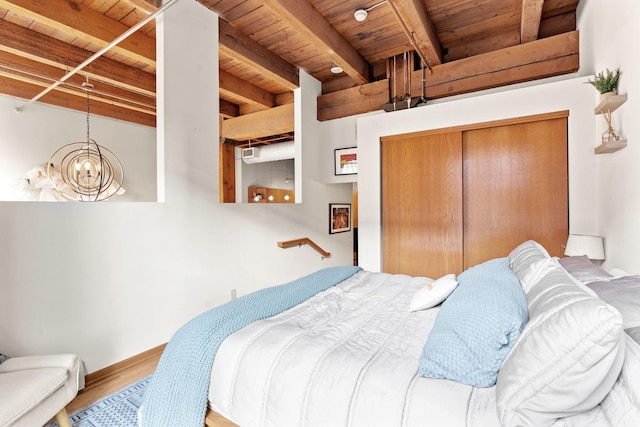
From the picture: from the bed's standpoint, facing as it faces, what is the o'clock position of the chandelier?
The chandelier is roughly at 1 o'clock from the bed.

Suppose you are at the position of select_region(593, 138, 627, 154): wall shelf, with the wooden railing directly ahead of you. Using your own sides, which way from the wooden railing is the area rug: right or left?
left

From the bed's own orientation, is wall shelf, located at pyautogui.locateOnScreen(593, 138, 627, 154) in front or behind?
behind

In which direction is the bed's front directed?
to the viewer's left

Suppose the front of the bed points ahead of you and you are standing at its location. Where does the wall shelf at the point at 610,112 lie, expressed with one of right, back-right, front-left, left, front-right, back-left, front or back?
back-right

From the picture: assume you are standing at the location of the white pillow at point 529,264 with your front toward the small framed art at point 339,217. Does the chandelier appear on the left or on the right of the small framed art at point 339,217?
left

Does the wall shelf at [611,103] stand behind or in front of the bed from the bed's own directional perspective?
behind

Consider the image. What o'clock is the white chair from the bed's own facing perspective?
The white chair is roughly at 12 o'clock from the bed.
